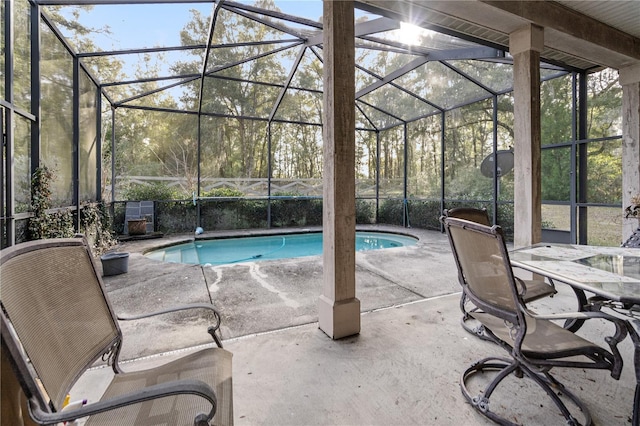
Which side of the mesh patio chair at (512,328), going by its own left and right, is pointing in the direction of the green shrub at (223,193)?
left

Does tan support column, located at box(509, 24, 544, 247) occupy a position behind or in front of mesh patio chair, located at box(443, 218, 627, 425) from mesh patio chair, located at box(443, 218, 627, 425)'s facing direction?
in front

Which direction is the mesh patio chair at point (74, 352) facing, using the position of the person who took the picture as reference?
facing the viewer and to the right of the viewer

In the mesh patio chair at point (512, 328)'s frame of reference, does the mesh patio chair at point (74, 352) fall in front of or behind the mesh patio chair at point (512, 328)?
behind

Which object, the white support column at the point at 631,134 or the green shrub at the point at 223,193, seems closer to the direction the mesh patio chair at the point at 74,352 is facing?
the white support column

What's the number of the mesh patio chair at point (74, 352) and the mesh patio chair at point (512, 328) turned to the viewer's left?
0

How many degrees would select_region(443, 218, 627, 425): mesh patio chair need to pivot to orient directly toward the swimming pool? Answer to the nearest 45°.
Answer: approximately 90° to its left

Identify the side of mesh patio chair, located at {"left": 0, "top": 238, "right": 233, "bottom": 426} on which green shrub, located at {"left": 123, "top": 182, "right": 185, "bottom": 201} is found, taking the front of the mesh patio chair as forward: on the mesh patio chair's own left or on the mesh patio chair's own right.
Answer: on the mesh patio chair's own left

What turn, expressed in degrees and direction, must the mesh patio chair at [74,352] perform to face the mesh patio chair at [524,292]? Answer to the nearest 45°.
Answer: approximately 45° to its left

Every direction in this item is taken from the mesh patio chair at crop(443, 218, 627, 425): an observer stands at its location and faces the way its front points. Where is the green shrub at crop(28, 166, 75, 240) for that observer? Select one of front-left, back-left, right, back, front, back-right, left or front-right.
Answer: back-left

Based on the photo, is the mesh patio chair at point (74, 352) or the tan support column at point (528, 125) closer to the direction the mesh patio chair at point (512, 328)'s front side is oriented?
the tan support column

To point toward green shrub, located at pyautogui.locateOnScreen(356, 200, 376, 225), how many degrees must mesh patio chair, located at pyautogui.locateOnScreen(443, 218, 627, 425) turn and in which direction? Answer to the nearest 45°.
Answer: approximately 90° to its left

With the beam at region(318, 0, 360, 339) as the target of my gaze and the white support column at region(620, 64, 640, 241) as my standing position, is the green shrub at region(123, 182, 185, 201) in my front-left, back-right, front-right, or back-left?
front-right

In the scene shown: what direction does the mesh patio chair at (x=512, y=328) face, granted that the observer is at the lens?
facing away from the viewer and to the right of the viewer
